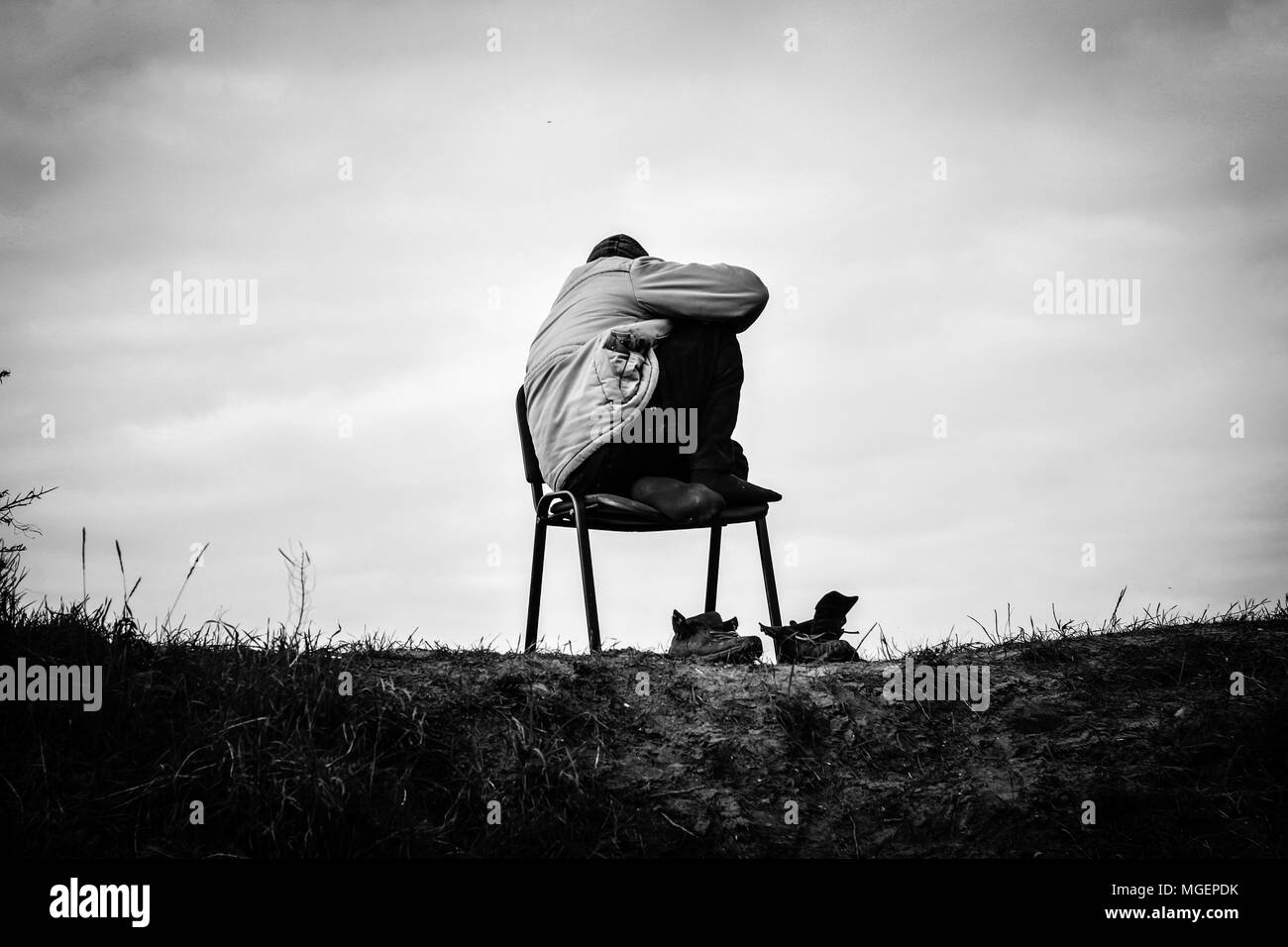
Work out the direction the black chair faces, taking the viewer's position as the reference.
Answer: facing to the right of the viewer

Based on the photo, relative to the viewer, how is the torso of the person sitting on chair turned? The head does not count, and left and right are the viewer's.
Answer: facing to the right of the viewer
